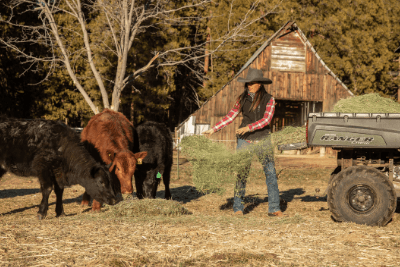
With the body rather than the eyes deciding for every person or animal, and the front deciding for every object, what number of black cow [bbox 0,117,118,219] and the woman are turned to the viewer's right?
1

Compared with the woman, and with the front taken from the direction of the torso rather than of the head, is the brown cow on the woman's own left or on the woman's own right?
on the woman's own right

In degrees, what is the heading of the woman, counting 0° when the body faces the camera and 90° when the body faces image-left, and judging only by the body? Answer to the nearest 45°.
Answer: approximately 45°

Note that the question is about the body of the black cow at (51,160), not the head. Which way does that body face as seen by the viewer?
to the viewer's right

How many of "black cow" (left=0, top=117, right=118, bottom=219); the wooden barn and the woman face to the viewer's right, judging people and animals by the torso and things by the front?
1

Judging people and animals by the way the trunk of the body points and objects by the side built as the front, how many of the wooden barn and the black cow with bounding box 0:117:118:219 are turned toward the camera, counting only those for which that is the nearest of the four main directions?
1

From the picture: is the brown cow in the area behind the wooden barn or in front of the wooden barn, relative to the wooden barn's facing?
in front

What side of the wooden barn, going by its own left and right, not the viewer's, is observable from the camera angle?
front

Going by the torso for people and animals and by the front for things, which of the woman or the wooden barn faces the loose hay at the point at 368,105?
the wooden barn

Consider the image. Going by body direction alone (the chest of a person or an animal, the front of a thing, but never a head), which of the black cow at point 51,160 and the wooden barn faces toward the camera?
the wooden barn

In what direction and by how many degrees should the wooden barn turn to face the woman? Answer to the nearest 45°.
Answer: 0° — it already faces them

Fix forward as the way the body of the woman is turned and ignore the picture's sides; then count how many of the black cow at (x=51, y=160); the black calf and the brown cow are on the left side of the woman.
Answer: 0

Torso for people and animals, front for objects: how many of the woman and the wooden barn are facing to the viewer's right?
0

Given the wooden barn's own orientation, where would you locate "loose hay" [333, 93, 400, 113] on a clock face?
The loose hay is roughly at 12 o'clock from the wooden barn.
